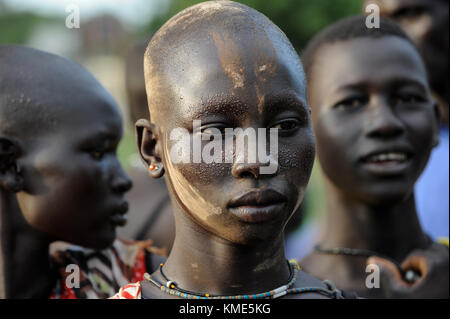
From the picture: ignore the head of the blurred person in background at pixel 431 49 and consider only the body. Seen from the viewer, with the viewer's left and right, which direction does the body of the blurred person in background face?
facing the viewer and to the left of the viewer
